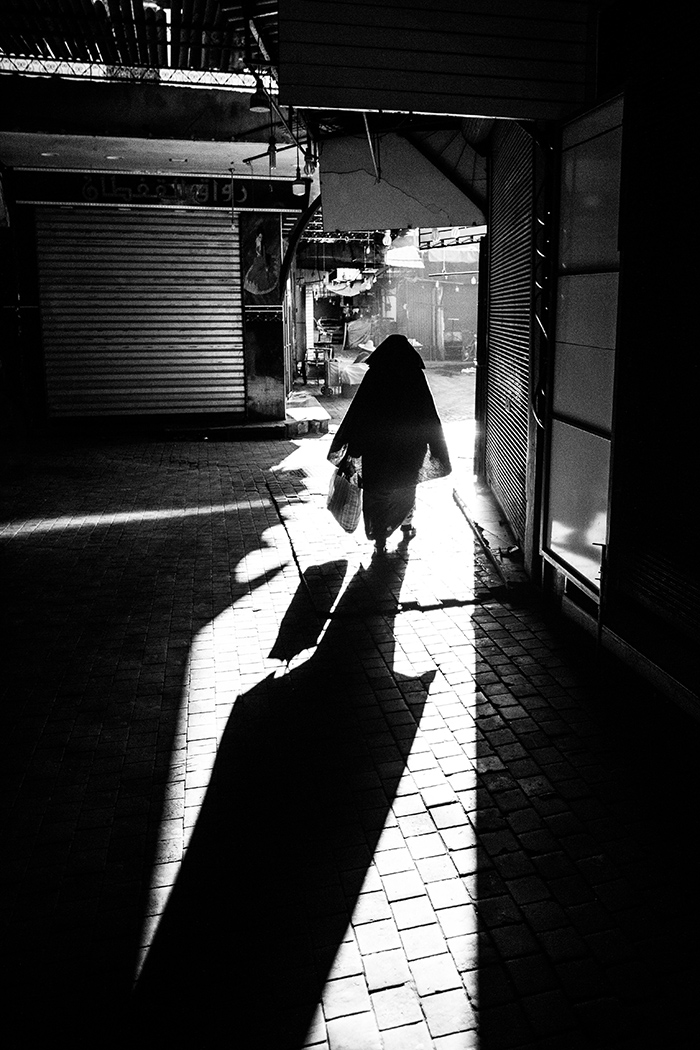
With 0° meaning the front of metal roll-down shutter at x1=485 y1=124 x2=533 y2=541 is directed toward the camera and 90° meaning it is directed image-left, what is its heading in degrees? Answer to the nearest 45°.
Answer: approximately 90°

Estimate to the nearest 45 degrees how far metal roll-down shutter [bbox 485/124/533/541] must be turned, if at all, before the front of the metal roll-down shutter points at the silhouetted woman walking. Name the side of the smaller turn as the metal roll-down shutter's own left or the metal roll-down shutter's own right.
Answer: approximately 45° to the metal roll-down shutter's own left

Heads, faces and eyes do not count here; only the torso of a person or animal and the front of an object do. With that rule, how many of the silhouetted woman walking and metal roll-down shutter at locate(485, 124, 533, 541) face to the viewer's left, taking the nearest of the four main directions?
1

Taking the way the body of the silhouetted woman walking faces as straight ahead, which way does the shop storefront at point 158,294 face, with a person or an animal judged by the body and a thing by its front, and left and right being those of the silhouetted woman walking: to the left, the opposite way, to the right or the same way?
the opposite way

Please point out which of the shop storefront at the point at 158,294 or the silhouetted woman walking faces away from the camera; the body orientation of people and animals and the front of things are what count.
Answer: the silhouetted woman walking

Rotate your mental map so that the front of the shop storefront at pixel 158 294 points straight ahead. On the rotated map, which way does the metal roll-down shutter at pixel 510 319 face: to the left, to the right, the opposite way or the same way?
to the right

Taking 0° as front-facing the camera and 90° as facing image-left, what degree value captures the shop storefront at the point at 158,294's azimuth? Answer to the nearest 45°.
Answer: approximately 0°

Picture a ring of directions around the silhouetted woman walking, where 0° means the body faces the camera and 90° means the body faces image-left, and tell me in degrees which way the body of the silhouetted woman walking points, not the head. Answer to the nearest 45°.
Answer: approximately 180°

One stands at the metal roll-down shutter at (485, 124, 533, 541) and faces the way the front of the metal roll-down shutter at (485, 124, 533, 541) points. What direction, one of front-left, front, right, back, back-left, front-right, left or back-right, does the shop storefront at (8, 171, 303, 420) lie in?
front-right

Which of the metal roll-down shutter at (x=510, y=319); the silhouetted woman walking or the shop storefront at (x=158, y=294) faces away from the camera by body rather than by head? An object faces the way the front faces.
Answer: the silhouetted woman walking

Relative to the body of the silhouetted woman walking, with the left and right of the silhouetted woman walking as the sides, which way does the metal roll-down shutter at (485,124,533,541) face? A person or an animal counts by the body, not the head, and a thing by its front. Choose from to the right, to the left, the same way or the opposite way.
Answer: to the left

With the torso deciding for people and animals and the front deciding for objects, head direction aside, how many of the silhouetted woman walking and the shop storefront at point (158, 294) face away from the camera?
1
